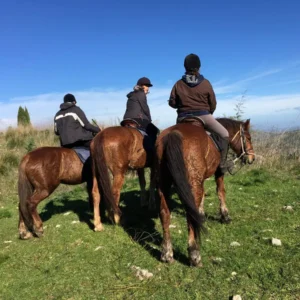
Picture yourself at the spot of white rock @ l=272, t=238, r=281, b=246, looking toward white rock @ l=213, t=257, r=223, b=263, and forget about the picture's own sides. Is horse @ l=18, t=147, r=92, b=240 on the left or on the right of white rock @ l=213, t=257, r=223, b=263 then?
right

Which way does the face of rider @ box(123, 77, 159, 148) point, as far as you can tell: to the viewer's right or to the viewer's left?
to the viewer's right

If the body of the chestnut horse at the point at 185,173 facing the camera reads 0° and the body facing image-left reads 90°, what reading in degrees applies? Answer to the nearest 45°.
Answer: approximately 225°

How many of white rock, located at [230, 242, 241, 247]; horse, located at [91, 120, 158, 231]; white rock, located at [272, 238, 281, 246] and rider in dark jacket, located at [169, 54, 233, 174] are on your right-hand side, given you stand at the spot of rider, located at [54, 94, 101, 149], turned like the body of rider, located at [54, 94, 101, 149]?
4

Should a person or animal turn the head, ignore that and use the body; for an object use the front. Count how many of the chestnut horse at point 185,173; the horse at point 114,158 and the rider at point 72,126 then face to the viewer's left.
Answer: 0

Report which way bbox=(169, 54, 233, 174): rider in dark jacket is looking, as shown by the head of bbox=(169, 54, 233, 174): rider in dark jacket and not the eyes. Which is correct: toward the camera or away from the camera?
away from the camera

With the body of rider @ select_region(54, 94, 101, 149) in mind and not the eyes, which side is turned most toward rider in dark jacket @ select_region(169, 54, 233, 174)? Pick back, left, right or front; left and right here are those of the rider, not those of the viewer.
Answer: right

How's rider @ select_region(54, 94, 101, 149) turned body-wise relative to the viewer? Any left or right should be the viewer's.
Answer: facing away from the viewer and to the right of the viewer

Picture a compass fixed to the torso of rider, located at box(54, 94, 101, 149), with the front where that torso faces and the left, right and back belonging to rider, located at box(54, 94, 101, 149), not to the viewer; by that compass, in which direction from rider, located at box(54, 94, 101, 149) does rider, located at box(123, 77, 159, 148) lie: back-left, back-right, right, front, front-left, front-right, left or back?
front-right

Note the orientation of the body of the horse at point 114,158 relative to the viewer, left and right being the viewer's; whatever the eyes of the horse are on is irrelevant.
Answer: facing away from the viewer and to the right of the viewer

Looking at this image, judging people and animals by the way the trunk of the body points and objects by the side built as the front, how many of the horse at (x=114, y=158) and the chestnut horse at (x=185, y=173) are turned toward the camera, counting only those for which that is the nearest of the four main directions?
0

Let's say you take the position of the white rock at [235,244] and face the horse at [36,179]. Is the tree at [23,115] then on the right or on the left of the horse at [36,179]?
right

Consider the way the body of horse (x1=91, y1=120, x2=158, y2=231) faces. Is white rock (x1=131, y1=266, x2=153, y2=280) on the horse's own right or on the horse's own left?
on the horse's own right

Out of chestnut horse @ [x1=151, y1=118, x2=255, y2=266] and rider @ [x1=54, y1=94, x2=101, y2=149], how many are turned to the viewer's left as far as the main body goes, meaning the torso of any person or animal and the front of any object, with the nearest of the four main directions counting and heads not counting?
0

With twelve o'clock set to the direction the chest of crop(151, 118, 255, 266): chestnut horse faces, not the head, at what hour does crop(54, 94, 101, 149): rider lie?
The rider is roughly at 9 o'clock from the chestnut horse.
